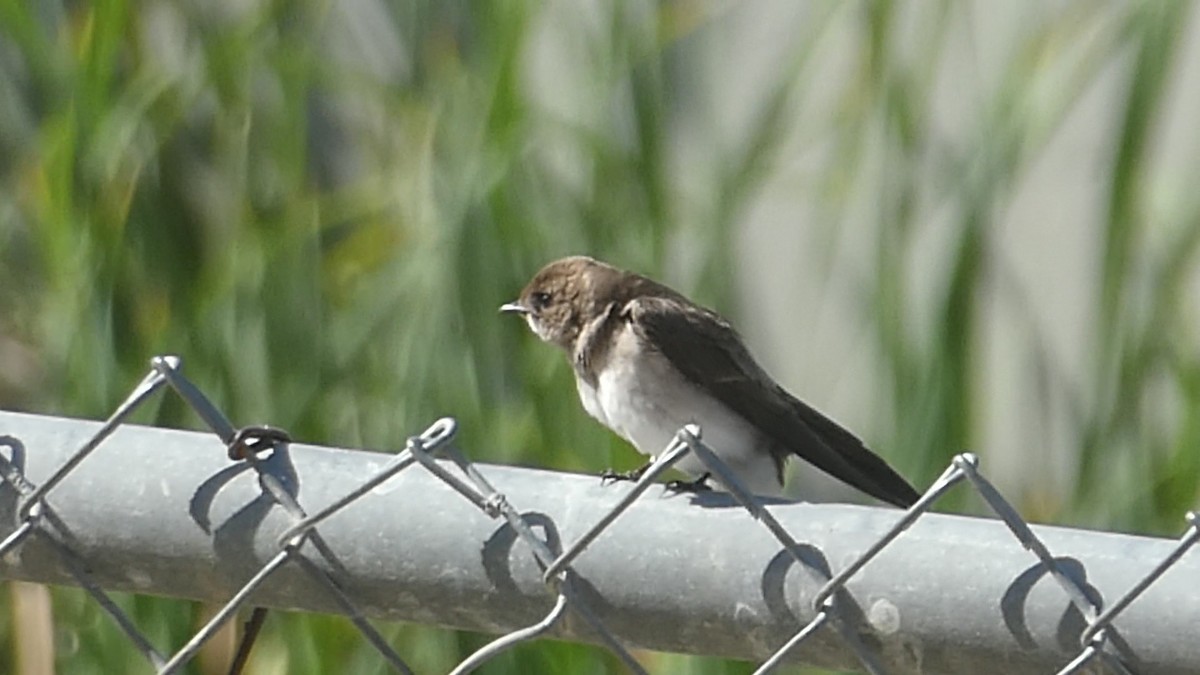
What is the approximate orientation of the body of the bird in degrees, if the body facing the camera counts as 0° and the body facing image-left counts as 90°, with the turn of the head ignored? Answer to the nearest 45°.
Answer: approximately 90°
